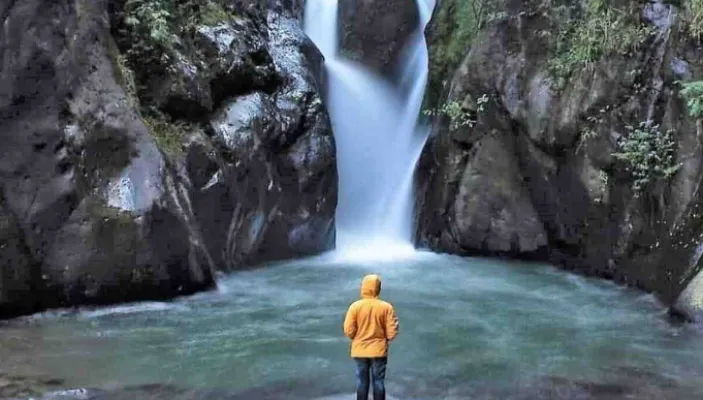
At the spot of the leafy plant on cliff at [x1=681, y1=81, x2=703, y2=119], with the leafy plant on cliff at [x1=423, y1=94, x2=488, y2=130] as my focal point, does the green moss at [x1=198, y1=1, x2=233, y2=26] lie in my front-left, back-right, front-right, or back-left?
front-left

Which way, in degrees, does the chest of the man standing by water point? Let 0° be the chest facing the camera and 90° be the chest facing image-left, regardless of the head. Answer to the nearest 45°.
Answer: approximately 180°

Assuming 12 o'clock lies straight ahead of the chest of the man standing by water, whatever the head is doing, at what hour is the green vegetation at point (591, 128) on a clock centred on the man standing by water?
The green vegetation is roughly at 1 o'clock from the man standing by water.

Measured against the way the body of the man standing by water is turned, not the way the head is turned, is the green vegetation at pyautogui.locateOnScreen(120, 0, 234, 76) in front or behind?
in front

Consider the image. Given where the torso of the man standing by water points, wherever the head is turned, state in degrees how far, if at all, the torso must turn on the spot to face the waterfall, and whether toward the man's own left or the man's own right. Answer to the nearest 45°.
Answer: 0° — they already face it

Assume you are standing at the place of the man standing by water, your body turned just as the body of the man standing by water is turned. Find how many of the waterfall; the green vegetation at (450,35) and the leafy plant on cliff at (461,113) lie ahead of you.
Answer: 3

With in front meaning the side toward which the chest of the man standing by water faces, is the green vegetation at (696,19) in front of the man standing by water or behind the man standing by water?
in front

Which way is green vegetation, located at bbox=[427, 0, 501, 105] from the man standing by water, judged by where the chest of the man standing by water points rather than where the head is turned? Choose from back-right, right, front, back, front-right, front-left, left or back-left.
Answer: front

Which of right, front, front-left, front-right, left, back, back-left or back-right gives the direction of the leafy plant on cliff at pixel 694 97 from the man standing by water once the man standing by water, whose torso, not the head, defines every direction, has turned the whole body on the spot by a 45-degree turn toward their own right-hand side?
front

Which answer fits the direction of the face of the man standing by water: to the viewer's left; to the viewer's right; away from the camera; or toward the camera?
away from the camera

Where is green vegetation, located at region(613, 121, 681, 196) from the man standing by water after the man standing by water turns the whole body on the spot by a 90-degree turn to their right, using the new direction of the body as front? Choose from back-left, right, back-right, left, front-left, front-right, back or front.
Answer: front-left
